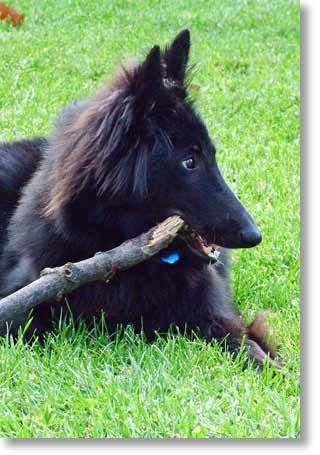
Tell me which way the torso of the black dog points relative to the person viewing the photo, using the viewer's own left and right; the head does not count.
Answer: facing to the right of the viewer
